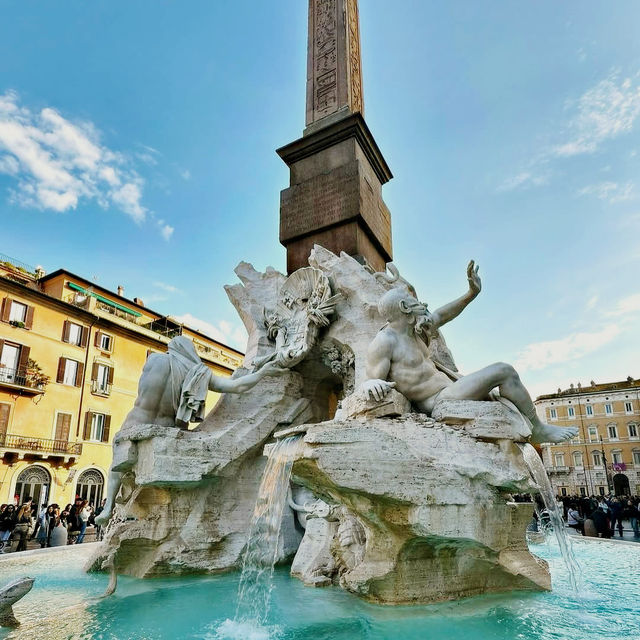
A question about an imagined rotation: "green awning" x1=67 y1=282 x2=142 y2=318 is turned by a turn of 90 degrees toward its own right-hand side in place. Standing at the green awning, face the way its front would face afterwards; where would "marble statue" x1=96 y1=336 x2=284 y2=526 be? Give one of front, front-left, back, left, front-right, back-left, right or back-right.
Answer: front-left

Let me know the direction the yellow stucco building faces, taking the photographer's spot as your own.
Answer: facing the viewer and to the right of the viewer

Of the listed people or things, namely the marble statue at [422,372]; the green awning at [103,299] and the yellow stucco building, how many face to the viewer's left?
0

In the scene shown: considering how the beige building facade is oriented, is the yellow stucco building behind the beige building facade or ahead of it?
ahead

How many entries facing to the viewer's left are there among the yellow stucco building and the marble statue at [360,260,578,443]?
0

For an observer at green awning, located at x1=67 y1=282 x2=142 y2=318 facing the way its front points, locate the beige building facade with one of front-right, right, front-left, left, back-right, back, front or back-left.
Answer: front-left
